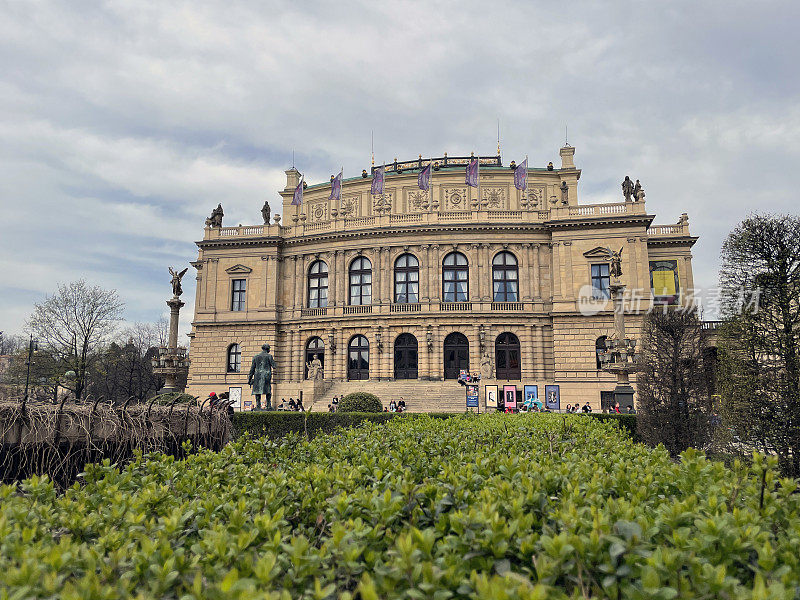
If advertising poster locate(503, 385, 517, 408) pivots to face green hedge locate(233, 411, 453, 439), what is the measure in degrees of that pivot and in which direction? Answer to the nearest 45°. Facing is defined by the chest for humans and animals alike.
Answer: approximately 45° to its right

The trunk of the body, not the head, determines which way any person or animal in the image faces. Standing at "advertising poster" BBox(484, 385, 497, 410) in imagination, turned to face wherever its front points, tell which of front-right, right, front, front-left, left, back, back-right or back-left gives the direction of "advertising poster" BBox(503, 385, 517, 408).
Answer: back-left

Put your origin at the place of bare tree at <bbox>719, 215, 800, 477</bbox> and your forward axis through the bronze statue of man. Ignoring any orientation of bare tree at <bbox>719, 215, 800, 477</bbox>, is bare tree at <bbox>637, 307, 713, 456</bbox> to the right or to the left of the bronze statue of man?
right

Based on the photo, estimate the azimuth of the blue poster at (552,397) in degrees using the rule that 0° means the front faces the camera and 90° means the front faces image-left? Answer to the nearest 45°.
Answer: approximately 0°

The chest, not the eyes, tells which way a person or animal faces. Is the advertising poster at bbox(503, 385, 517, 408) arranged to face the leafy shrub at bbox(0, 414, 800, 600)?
yes

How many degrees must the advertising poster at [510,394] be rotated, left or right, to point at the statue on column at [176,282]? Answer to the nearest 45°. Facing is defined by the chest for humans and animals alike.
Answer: approximately 90° to its right
